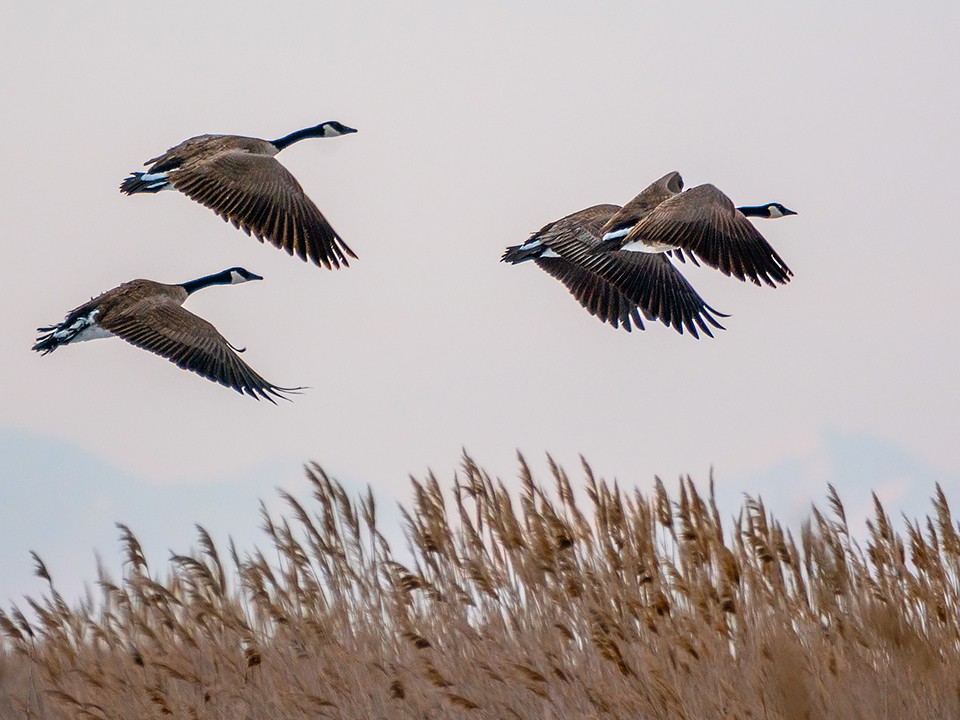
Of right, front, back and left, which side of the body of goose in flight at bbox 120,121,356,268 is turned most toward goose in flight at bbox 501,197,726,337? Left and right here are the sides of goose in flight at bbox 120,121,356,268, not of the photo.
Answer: front

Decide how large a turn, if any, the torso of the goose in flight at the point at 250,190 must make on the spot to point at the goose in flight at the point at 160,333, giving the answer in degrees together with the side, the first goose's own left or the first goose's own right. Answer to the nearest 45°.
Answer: approximately 135° to the first goose's own left

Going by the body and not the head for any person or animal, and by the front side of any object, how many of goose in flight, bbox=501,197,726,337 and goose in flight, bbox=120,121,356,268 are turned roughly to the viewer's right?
2

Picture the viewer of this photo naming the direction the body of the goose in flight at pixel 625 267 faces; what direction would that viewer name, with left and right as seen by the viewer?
facing to the right of the viewer

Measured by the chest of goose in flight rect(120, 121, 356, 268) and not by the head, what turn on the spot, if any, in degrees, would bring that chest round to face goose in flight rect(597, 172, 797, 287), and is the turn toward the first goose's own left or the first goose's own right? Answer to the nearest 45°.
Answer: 0° — it already faces it

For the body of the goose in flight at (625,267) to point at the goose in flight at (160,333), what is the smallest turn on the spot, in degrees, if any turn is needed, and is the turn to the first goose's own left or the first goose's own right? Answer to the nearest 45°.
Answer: approximately 180°

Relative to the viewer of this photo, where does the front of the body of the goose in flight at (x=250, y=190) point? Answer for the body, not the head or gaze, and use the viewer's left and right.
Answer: facing to the right of the viewer
